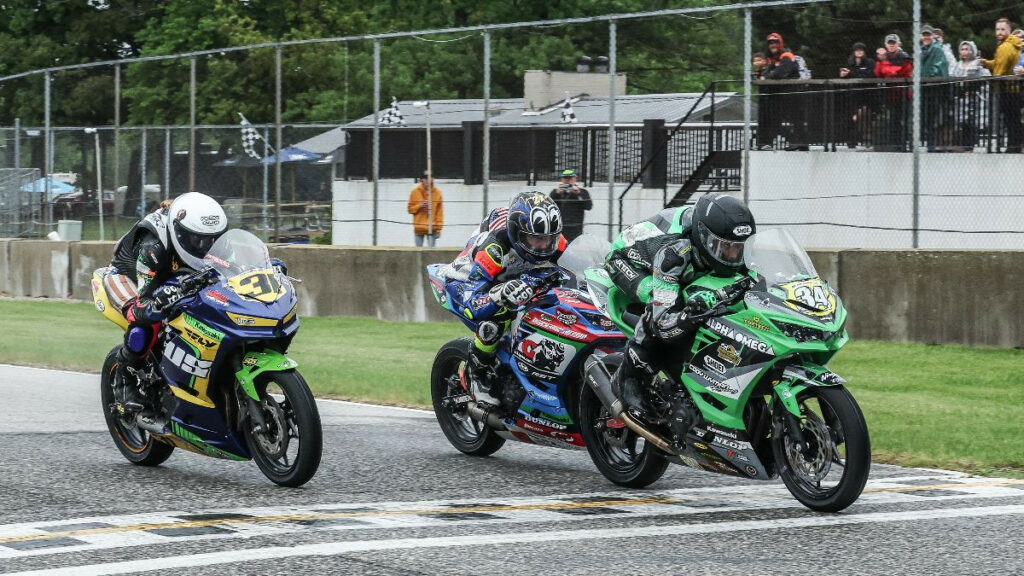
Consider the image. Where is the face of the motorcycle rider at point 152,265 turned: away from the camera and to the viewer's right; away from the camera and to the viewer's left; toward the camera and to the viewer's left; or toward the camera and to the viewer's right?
toward the camera and to the viewer's right

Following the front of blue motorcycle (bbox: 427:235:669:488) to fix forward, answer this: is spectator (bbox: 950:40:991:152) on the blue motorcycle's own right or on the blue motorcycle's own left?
on the blue motorcycle's own left

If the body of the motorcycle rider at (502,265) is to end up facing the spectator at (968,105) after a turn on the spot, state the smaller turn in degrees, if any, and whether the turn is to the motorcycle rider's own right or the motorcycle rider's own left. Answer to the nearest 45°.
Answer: approximately 90° to the motorcycle rider's own left

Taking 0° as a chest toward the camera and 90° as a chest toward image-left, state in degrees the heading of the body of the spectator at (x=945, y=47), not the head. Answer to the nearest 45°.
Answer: approximately 0°

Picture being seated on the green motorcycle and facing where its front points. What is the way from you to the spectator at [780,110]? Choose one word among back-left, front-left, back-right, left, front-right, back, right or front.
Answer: back-left

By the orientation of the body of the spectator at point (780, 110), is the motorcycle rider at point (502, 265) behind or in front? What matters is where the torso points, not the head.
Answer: in front

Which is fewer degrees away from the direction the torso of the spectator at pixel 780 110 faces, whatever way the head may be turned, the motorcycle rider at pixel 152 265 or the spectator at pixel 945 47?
the motorcycle rider

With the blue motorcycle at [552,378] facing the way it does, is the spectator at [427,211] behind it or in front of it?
behind

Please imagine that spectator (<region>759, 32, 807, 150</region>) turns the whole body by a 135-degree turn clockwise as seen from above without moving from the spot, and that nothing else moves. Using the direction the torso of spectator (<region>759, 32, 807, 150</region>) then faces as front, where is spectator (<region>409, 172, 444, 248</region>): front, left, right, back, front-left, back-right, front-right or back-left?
front-left

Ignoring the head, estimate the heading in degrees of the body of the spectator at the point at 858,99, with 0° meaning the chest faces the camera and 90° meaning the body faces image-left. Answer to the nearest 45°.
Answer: approximately 0°
